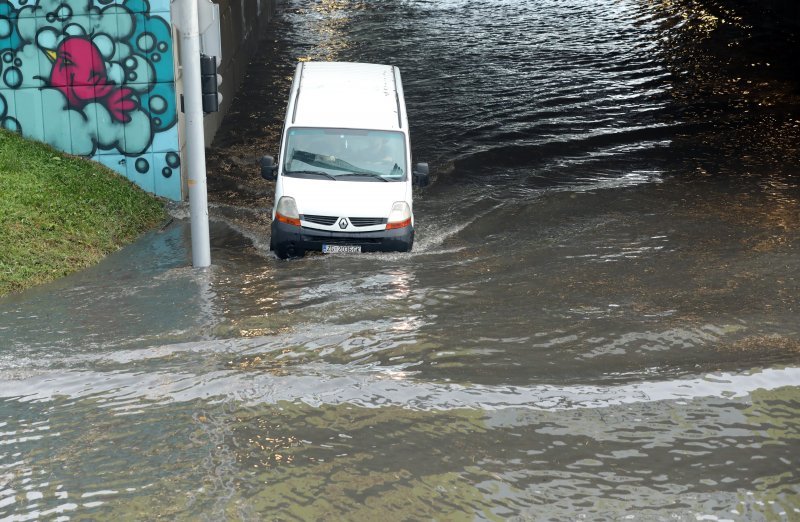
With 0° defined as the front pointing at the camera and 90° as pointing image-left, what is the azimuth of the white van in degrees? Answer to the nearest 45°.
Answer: approximately 0°

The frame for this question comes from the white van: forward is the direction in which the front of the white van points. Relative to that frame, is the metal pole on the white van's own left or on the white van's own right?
on the white van's own right
